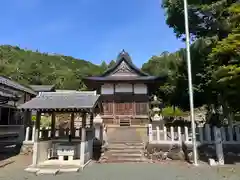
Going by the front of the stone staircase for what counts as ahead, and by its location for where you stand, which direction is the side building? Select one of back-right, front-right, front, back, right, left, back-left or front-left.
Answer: back-right

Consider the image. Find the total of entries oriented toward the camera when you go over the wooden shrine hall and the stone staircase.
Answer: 2

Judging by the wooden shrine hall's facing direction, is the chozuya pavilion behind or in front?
in front

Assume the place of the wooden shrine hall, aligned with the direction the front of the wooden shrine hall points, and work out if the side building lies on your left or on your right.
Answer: on your right

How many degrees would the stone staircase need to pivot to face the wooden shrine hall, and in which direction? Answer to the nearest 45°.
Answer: approximately 180°

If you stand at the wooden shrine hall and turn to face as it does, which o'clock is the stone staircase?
The stone staircase is roughly at 12 o'clock from the wooden shrine hall.

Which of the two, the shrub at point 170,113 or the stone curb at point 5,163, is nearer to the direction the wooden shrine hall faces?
the stone curb

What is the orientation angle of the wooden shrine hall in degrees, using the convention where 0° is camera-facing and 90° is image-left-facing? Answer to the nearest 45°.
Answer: approximately 0°

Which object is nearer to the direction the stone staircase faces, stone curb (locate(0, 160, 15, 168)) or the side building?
the stone curb

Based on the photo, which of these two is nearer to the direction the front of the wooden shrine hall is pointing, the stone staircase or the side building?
the stone staircase
